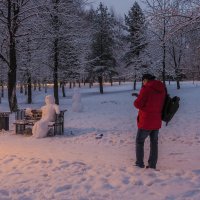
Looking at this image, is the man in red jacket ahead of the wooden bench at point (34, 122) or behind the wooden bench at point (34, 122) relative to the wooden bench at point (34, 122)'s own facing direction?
ahead

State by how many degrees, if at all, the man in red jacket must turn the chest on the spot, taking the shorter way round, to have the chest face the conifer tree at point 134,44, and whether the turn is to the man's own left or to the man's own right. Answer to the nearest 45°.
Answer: approximately 45° to the man's own right

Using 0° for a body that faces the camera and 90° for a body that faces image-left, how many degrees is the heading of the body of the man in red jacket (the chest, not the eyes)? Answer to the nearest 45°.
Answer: approximately 135°

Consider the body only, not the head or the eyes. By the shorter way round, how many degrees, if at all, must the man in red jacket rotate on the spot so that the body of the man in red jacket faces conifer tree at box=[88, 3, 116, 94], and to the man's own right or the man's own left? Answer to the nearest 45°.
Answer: approximately 45° to the man's own right

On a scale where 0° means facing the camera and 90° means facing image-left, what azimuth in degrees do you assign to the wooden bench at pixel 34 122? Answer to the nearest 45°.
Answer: approximately 0°

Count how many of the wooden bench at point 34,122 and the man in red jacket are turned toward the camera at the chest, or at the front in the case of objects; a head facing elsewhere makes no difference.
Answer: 1

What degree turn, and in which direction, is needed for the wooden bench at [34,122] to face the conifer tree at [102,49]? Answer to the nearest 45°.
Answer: approximately 180°

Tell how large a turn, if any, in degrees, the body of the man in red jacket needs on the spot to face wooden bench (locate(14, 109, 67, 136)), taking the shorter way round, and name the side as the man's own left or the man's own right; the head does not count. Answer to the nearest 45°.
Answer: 0° — they already face it

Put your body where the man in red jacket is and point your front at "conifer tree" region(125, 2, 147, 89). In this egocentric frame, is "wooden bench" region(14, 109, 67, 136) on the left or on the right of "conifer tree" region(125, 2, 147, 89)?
left

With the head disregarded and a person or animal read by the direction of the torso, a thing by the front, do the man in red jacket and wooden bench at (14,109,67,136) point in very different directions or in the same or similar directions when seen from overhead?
very different directions
